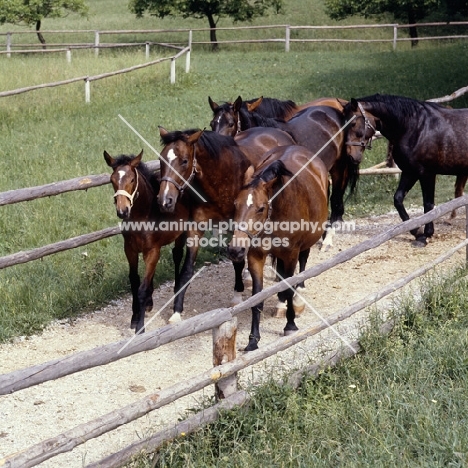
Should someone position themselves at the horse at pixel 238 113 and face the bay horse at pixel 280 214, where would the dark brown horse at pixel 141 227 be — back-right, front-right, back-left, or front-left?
front-right

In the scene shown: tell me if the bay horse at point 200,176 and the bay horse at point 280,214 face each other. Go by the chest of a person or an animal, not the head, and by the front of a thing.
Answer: no

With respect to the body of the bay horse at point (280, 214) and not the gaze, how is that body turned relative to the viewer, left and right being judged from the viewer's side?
facing the viewer and to the left of the viewer

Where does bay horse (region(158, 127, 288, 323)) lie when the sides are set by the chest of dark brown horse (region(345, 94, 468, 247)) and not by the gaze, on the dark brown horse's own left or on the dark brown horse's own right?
on the dark brown horse's own left

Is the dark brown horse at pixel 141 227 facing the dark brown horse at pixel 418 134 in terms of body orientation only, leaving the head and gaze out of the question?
no

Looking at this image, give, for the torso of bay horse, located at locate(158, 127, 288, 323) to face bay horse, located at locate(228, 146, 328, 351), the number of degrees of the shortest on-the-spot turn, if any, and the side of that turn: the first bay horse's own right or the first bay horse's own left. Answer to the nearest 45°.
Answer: approximately 90° to the first bay horse's own left

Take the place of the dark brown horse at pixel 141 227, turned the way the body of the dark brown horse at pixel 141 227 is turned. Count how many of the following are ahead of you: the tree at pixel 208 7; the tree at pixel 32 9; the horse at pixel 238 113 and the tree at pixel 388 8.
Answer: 0

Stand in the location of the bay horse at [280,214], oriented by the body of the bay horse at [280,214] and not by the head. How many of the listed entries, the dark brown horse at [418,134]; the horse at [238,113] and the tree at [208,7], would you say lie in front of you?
0

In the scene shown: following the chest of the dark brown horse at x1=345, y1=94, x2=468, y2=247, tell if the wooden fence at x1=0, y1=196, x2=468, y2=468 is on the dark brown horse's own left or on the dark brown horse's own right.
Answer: on the dark brown horse's own left

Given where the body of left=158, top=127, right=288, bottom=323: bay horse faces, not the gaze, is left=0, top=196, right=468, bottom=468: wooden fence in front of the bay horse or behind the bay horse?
in front

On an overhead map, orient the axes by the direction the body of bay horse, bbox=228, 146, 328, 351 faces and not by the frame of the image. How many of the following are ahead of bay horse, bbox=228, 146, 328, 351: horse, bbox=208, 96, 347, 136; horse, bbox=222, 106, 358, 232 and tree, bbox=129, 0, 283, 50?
0

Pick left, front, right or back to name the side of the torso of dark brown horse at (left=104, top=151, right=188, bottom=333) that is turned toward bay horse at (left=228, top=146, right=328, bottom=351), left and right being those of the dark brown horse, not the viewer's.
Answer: left

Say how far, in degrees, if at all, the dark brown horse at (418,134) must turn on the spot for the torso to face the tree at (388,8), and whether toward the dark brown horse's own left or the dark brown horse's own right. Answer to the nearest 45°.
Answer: approximately 90° to the dark brown horse's own right

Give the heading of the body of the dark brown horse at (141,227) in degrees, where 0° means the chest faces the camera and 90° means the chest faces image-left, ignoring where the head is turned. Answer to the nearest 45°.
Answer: approximately 45°

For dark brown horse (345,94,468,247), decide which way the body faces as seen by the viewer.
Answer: to the viewer's left

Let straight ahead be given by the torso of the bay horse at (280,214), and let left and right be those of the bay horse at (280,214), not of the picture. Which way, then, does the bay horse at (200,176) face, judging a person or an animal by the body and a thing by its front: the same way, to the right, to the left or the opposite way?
the same way

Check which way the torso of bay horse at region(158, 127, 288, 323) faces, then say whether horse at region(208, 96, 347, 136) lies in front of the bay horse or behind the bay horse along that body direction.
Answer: behind

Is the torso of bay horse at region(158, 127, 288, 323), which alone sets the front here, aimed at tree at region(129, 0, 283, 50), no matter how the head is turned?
no

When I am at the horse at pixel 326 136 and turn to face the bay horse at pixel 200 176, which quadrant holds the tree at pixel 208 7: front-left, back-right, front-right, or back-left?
back-right

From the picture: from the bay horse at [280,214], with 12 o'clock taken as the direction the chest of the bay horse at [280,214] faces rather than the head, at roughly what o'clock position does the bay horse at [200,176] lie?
the bay horse at [200,176] is roughly at 3 o'clock from the bay horse at [280,214].

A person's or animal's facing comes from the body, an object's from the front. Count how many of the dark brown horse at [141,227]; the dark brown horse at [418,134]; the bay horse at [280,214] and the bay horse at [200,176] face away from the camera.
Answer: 0
